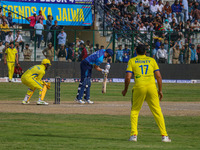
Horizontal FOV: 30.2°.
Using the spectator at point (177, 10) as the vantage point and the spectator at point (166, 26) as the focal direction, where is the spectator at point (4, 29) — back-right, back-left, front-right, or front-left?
front-right

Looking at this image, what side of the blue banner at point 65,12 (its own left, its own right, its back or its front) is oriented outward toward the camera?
front

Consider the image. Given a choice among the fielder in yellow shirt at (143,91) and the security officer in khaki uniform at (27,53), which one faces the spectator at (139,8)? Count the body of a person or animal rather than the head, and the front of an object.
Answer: the fielder in yellow shirt

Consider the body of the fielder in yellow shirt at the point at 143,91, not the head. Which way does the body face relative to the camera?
away from the camera

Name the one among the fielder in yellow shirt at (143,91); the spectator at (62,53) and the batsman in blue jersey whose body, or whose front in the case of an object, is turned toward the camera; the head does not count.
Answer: the spectator

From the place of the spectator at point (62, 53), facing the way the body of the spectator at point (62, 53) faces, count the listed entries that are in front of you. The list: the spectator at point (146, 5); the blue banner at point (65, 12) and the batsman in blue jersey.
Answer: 1

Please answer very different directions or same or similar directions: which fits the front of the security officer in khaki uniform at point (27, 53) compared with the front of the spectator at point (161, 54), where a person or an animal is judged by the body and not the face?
same or similar directions

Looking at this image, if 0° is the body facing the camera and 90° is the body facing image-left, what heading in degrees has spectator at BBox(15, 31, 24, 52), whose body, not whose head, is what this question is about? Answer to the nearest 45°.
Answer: approximately 315°

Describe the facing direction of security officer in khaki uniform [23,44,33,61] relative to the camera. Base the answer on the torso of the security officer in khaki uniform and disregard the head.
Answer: toward the camera

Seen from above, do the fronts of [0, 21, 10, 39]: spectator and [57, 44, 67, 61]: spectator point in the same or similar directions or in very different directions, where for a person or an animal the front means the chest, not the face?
same or similar directions

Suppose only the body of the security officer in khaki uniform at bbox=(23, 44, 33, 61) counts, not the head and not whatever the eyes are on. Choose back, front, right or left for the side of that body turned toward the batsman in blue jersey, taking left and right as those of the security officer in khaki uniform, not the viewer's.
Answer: front

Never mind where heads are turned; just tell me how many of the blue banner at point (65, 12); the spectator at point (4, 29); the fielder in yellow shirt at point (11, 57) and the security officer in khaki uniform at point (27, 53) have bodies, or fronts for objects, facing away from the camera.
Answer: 0

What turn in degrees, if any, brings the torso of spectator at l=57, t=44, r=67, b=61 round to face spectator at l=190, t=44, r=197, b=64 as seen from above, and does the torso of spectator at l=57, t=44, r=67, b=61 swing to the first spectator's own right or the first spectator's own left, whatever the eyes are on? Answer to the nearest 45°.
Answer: approximately 90° to the first spectator's own left

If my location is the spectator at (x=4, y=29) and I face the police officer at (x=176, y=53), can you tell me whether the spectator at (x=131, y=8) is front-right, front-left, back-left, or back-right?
front-left

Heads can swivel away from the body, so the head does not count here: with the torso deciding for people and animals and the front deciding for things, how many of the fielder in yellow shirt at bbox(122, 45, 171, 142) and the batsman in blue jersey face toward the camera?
0

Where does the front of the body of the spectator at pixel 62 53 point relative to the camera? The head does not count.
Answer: toward the camera
